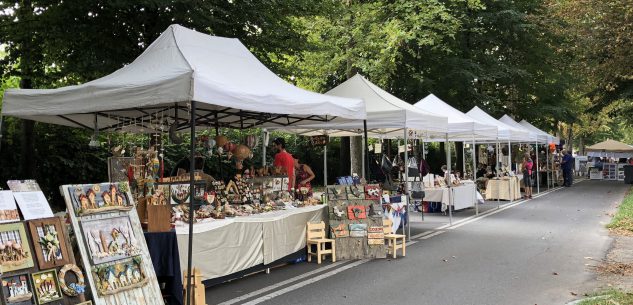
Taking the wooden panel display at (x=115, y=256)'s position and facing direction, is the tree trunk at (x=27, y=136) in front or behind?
behind

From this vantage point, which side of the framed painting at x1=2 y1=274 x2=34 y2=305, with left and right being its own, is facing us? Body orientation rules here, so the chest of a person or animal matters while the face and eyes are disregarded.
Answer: front

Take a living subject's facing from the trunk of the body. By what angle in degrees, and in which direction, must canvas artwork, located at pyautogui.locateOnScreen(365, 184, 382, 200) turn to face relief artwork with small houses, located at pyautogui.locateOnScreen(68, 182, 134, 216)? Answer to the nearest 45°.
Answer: approximately 45° to its right

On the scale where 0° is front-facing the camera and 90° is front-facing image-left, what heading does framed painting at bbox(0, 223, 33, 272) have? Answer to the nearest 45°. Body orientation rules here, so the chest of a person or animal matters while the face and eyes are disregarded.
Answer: approximately 0°

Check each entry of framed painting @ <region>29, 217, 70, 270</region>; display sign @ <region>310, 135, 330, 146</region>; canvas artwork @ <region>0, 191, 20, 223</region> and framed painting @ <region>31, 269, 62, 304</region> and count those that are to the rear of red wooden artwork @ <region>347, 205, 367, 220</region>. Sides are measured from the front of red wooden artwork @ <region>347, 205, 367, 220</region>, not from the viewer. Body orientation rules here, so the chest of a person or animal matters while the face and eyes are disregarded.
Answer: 1

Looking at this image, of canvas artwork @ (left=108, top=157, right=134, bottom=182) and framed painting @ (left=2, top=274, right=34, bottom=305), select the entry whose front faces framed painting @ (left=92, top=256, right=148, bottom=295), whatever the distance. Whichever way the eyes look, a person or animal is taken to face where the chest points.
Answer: the canvas artwork

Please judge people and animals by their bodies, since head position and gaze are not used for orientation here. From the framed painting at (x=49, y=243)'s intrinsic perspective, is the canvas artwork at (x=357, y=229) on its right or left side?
on its left

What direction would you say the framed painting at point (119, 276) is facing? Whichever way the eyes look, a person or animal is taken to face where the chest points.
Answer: toward the camera

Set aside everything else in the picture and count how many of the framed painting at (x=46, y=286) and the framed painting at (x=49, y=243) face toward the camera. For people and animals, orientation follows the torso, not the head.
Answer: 2

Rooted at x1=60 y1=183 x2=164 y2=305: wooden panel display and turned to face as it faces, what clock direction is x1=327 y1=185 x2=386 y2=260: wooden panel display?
x1=327 y1=185 x2=386 y2=260: wooden panel display is roughly at 8 o'clock from x1=60 y1=183 x2=164 y2=305: wooden panel display.

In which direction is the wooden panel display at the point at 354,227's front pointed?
toward the camera

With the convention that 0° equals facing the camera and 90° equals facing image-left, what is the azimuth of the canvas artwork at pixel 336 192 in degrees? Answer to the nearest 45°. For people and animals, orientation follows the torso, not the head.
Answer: approximately 0°
